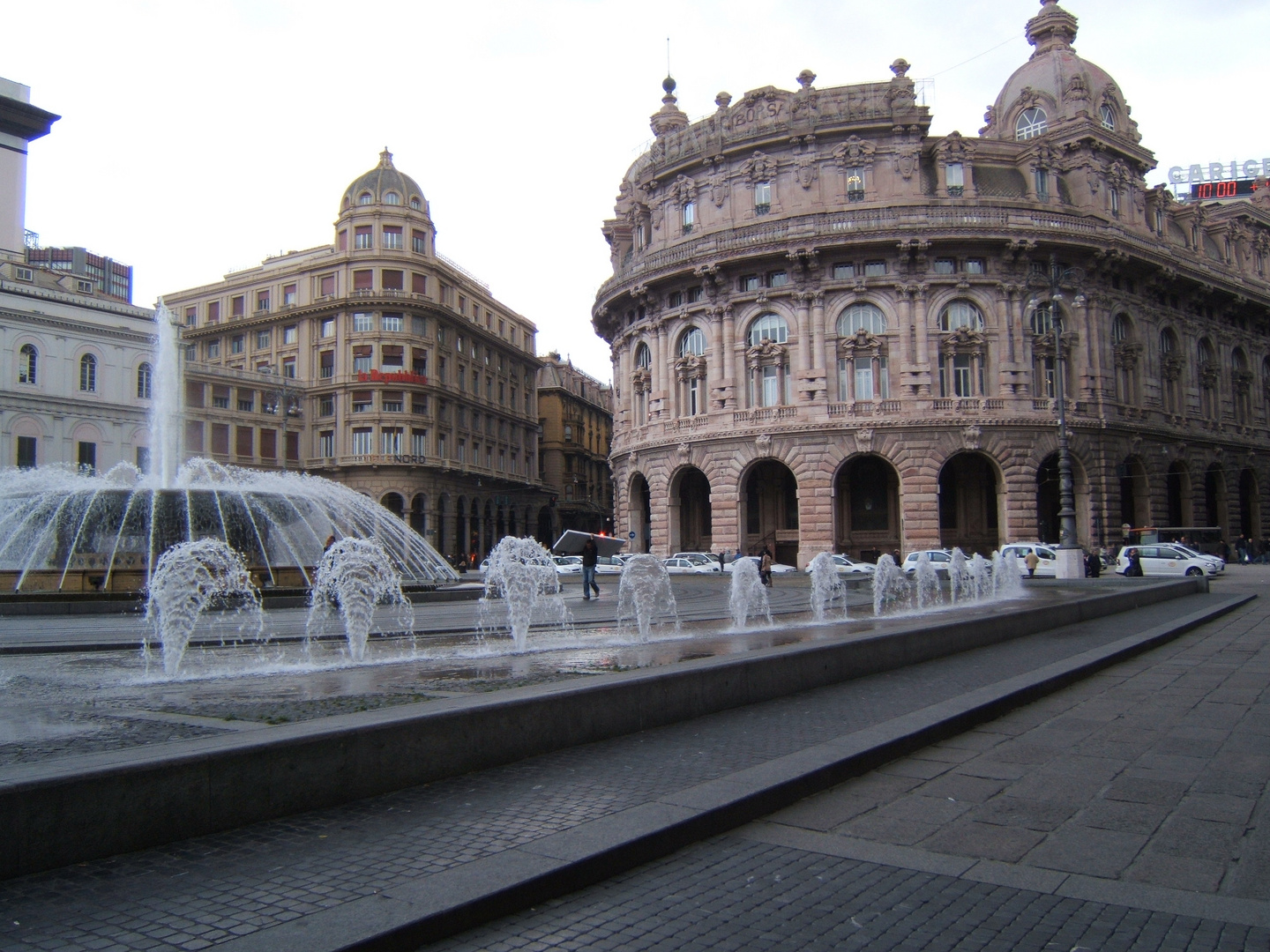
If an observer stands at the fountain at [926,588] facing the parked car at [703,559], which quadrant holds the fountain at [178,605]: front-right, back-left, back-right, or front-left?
back-left

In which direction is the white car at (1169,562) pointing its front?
to the viewer's right

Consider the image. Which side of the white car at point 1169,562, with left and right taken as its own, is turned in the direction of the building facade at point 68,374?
back

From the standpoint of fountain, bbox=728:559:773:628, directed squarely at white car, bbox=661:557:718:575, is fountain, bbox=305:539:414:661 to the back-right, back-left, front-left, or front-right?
back-left
